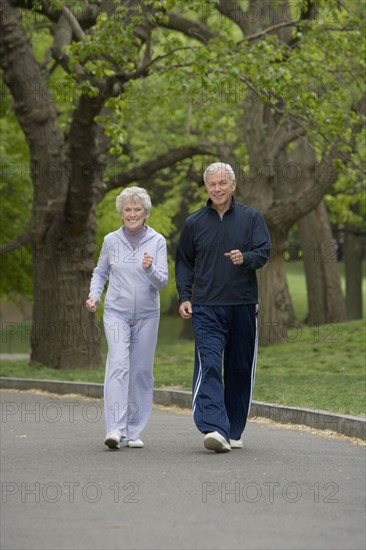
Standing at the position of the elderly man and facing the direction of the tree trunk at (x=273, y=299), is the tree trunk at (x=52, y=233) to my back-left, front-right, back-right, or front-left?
front-left

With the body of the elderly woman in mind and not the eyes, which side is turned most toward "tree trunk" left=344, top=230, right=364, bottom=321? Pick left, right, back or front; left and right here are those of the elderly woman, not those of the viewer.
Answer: back

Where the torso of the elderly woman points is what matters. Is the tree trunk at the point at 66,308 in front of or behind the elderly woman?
behind

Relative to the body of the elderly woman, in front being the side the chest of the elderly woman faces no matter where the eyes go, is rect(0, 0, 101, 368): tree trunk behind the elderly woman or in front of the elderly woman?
behind

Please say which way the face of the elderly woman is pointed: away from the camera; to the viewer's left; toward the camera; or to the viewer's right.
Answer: toward the camera

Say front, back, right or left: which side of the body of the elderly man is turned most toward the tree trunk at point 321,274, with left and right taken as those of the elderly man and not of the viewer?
back

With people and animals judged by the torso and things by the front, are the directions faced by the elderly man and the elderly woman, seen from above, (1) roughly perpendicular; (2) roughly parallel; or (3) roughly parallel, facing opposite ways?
roughly parallel

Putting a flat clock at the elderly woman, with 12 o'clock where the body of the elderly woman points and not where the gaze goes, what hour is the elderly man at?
The elderly man is roughly at 10 o'clock from the elderly woman.

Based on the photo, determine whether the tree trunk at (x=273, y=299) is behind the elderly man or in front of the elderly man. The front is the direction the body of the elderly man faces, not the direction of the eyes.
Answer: behind

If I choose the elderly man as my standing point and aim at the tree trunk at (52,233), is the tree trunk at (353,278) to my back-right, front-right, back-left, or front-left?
front-right

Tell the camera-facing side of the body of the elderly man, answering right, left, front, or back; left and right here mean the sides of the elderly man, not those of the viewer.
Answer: front

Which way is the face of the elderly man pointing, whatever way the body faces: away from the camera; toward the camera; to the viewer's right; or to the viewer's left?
toward the camera

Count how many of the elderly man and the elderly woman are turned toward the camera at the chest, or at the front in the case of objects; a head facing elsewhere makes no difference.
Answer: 2
